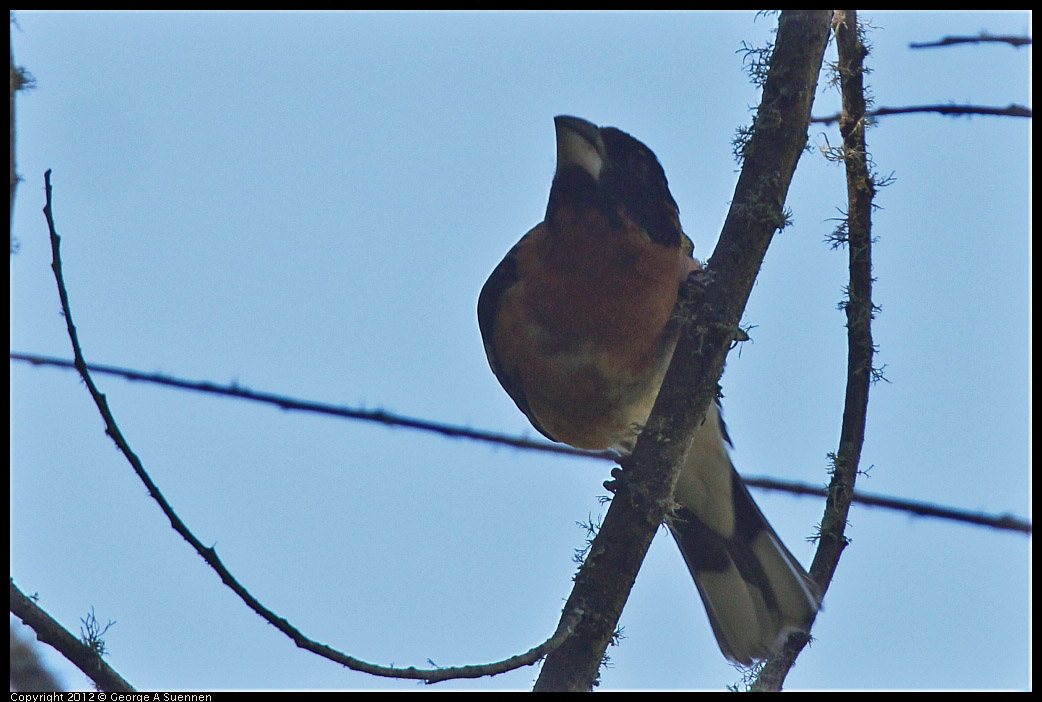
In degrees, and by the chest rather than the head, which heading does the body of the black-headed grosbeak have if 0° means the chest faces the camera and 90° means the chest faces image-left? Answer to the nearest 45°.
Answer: approximately 45°

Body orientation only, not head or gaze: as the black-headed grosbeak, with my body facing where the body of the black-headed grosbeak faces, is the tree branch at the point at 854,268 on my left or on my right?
on my left
